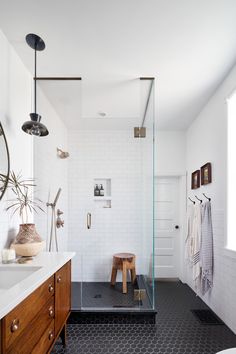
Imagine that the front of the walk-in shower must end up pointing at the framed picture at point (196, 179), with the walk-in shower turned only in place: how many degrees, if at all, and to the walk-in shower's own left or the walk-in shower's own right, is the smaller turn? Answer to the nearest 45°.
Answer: approximately 90° to the walk-in shower's own left

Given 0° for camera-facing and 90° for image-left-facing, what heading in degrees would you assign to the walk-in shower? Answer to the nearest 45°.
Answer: approximately 0°

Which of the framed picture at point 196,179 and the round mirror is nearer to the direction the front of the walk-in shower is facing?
the round mirror

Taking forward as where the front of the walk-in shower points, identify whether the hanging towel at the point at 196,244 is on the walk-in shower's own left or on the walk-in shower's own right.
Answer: on the walk-in shower's own left

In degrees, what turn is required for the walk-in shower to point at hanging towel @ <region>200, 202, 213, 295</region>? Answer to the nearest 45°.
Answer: approximately 45° to its left

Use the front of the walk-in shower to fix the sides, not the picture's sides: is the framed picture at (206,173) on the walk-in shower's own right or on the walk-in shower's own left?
on the walk-in shower's own left
